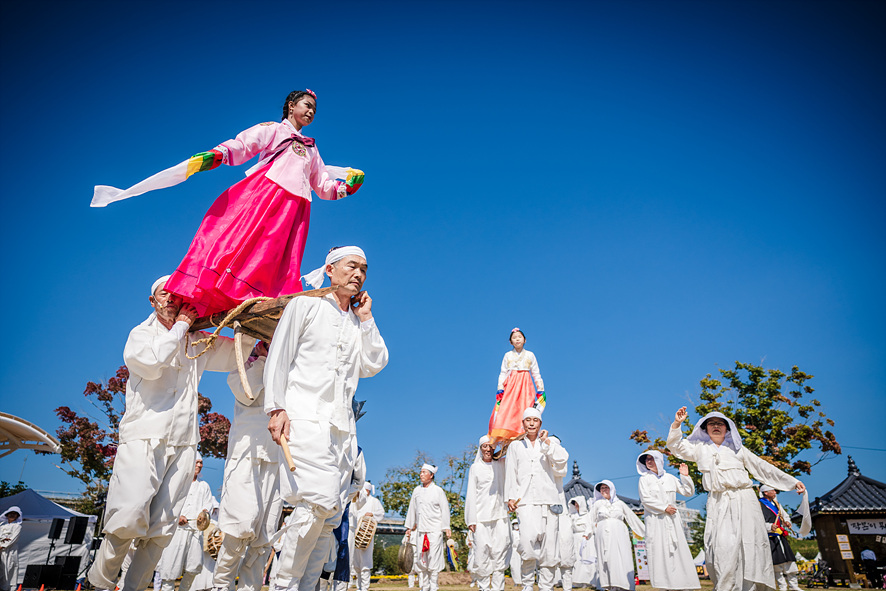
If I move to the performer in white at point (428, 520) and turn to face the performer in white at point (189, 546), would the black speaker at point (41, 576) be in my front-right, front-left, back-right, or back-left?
front-right

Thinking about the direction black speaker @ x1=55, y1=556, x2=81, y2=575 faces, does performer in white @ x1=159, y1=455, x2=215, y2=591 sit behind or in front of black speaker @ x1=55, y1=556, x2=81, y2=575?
in front

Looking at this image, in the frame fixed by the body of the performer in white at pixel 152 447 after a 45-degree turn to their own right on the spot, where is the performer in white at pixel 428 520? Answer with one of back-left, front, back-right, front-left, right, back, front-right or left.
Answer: back-left

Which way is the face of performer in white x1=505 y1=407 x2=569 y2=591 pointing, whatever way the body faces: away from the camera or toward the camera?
toward the camera

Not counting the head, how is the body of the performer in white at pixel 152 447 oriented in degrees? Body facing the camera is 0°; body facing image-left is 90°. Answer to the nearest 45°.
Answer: approximately 315°

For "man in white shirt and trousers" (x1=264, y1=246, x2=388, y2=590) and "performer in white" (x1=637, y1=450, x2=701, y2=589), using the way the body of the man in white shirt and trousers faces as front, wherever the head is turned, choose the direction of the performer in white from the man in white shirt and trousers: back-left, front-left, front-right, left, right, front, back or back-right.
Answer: left

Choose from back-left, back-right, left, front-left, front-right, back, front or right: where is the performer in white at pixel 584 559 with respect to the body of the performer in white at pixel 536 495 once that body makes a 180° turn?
front

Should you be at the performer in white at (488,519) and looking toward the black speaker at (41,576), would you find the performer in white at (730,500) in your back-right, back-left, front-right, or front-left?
back-left

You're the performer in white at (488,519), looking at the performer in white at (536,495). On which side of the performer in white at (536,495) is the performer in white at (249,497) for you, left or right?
right

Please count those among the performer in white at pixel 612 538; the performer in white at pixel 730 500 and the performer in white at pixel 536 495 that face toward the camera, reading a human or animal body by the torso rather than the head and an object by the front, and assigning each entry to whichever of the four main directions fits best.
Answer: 3

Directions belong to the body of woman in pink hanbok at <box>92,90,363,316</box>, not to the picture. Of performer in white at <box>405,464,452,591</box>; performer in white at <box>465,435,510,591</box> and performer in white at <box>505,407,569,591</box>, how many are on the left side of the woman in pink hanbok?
3

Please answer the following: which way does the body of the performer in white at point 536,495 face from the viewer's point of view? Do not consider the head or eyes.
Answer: toward the camera

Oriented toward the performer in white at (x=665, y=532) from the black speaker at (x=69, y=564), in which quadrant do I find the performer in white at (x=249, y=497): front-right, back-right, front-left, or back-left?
front-right

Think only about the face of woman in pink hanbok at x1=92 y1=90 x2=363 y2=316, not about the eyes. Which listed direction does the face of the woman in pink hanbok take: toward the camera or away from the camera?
toward the camera

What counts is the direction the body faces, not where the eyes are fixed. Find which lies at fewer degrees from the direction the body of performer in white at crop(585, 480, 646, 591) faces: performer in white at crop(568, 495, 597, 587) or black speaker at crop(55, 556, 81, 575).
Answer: the black speaker

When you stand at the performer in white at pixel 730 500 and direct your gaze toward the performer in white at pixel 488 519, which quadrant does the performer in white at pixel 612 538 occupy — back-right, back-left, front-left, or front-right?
front-right

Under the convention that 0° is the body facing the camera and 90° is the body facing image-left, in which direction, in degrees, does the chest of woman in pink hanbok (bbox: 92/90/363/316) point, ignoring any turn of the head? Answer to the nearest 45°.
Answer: approximately 315°
